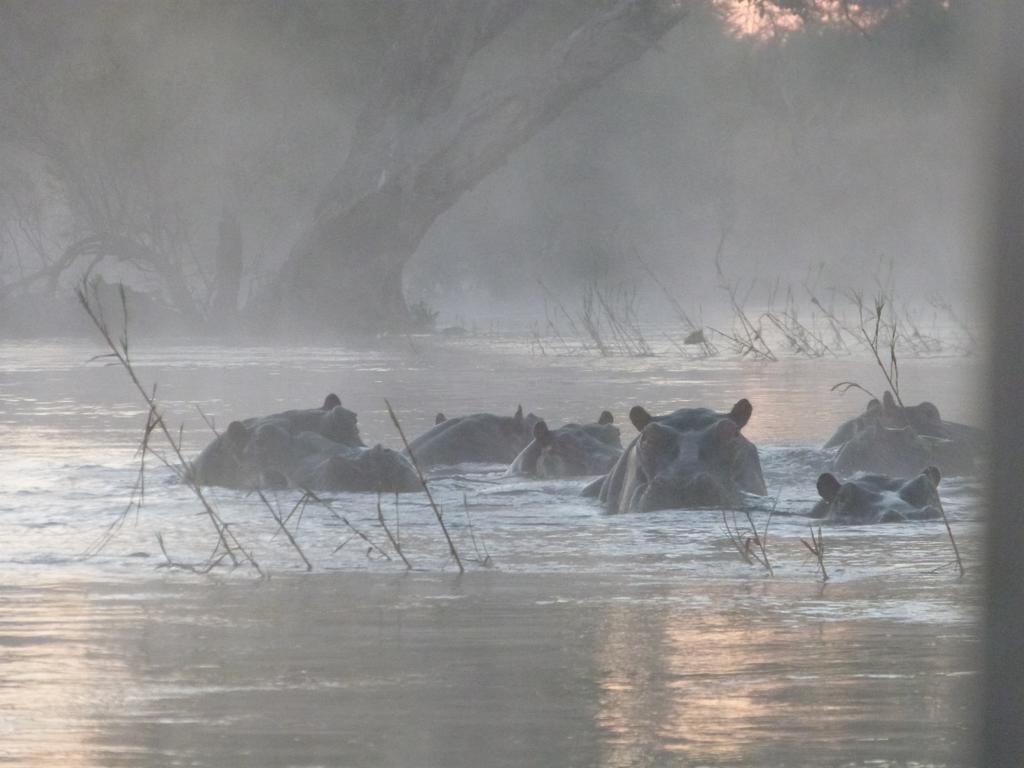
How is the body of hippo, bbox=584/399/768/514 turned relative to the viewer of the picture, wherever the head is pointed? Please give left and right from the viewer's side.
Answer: facing the viewer

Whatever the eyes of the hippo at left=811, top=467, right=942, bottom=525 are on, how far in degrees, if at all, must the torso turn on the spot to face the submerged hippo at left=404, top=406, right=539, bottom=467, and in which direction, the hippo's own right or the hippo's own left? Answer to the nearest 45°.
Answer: approximately 135° to the hippo's own right

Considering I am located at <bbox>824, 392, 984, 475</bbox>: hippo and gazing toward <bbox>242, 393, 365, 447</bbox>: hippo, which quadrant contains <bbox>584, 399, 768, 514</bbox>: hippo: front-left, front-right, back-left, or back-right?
front-left

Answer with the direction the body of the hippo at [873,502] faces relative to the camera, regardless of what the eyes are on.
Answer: toward the camera
